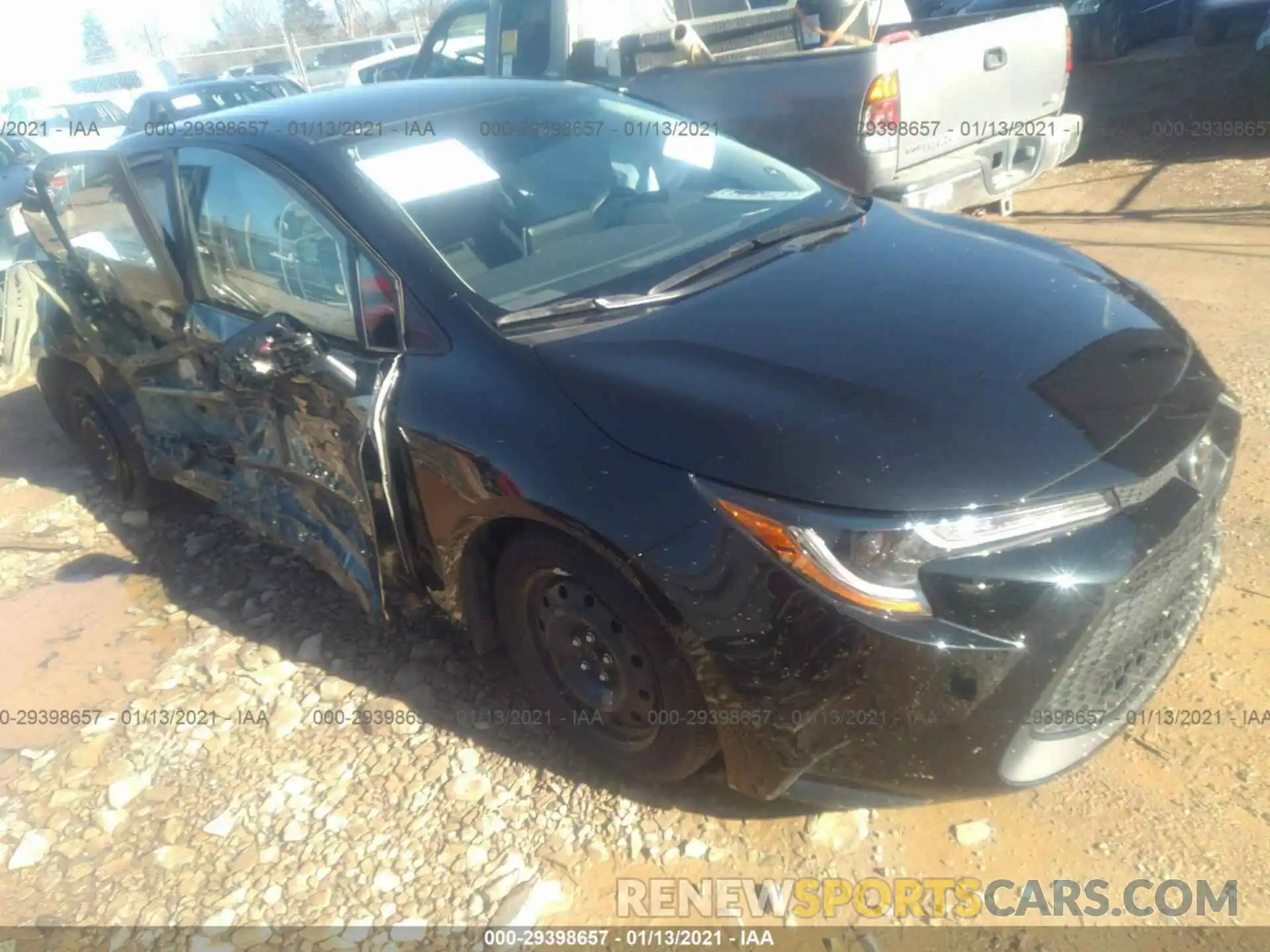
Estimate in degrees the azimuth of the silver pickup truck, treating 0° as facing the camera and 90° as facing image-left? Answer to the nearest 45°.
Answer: approximately 135°

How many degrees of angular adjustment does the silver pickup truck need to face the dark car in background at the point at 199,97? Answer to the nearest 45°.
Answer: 0° — it already faces it

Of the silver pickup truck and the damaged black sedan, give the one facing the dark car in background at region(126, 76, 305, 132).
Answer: the silver pickup truck

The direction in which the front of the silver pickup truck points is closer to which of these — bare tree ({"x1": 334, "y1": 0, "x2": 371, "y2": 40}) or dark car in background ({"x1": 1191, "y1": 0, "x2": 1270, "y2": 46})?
the bare tree

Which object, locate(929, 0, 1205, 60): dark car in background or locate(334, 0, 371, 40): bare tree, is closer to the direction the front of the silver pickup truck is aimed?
the bare tree

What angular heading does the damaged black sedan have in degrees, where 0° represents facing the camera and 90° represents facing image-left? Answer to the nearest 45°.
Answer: approximately 315°

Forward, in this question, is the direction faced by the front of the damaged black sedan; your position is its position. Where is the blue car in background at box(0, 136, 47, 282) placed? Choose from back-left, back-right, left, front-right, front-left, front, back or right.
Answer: back

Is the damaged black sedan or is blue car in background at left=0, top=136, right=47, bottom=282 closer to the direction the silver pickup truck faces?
the blue car in background

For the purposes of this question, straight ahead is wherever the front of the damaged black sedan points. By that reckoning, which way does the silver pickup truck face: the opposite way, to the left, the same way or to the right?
the opposite way
